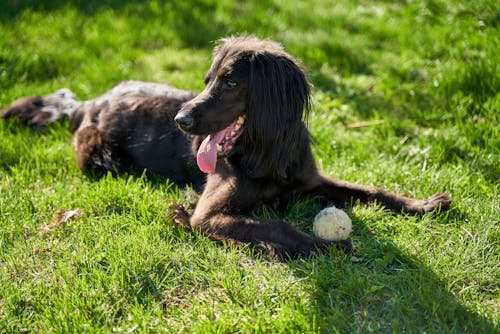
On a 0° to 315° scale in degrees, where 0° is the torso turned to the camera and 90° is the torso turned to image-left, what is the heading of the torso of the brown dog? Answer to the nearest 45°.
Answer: approximately 315°
